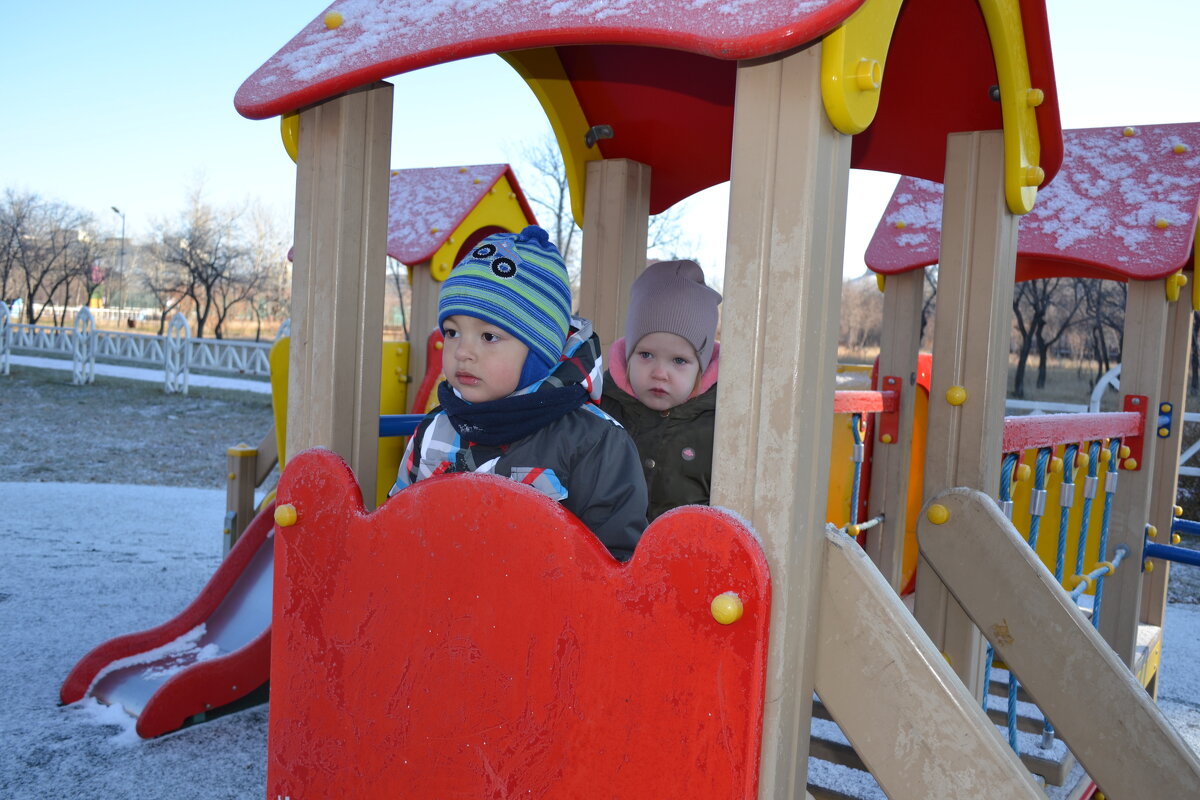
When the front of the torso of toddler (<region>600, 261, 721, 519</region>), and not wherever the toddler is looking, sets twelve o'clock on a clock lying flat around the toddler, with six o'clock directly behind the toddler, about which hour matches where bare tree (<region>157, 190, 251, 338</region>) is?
The bare tree is roughly at 5 o'clock from the toddler.

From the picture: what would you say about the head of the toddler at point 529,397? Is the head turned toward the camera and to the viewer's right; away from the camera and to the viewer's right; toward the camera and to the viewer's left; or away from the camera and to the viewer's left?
toward the camera and to the viewer's left

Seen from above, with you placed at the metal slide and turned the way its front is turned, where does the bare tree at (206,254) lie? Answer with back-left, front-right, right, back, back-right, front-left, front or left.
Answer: back-right

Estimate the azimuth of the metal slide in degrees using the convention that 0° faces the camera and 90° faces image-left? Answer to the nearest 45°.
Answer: approximately 45°

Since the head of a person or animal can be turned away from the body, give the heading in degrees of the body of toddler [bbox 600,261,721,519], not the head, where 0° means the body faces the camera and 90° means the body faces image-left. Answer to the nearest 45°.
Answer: approximately 0°
